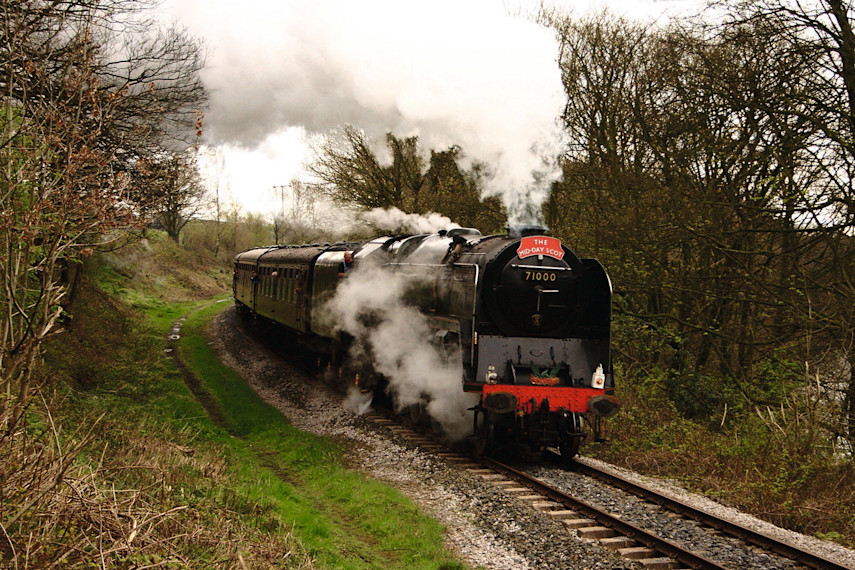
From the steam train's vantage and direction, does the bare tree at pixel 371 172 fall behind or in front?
behind

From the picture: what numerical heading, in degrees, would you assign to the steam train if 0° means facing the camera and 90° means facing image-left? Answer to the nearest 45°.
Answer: approximately 315°

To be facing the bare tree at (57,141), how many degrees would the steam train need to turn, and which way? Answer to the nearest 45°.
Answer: approximately 135° to its right

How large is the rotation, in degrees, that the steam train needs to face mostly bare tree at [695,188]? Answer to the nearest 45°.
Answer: approximately 90° to its left
